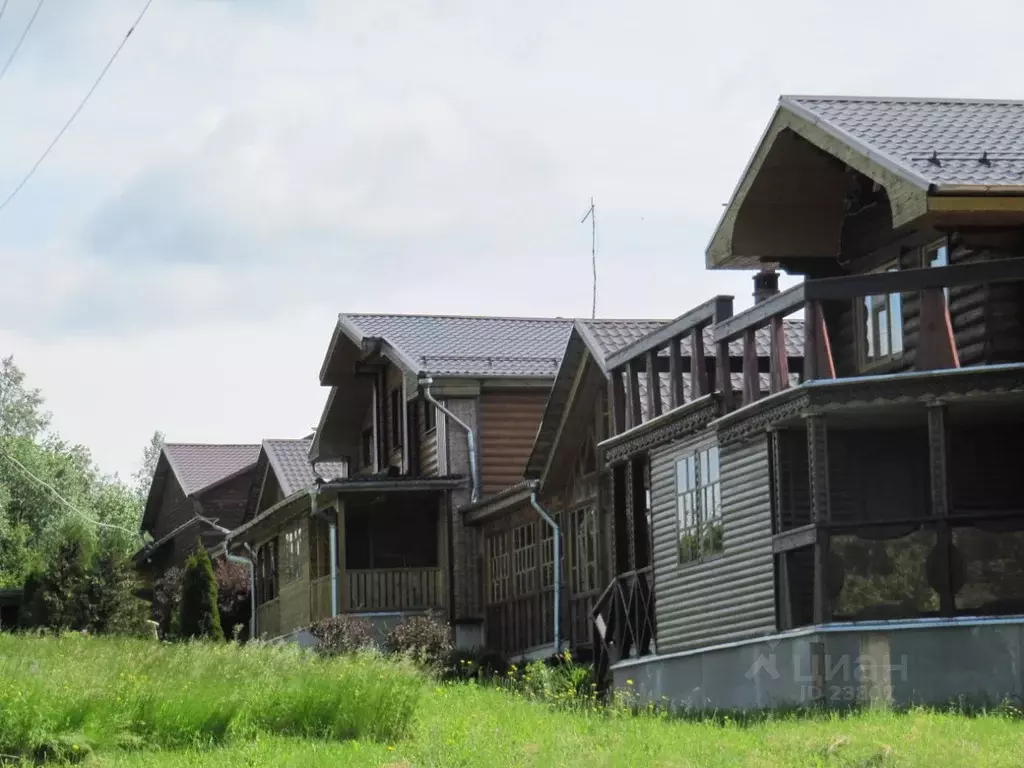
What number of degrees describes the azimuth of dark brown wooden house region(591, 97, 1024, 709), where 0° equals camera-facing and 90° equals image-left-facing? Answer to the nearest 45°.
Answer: approximately 45°

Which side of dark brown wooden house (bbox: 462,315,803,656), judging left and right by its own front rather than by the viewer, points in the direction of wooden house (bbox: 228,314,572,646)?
right

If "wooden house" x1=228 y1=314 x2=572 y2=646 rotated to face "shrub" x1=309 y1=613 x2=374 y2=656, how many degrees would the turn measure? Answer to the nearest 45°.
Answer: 0° — it already faces it

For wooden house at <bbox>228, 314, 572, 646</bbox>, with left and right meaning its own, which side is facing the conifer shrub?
right

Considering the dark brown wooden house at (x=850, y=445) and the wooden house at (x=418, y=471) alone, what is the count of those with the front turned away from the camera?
0

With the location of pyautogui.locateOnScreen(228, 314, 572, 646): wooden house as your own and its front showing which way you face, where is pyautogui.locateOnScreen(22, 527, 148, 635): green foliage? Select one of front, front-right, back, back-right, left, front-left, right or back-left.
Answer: right

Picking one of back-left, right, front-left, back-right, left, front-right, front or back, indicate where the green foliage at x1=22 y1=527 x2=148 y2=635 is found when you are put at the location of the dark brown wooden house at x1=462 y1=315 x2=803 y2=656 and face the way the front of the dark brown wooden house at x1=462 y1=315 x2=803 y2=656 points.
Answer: right

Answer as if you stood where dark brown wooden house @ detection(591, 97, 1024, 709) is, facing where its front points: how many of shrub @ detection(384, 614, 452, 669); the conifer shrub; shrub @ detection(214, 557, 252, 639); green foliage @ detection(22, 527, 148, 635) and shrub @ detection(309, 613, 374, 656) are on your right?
5

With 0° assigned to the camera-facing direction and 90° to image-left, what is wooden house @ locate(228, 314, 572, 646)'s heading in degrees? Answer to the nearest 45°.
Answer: approximately 45°

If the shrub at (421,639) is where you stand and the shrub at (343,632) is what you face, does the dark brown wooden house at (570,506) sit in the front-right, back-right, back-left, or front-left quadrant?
back-right

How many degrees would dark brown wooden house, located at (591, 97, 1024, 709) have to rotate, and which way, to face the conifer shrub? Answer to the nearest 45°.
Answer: approximately 90° to its right

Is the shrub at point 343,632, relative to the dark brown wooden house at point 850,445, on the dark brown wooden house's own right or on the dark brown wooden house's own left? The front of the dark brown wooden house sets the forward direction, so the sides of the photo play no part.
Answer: on the dark brown wooden house's own right
